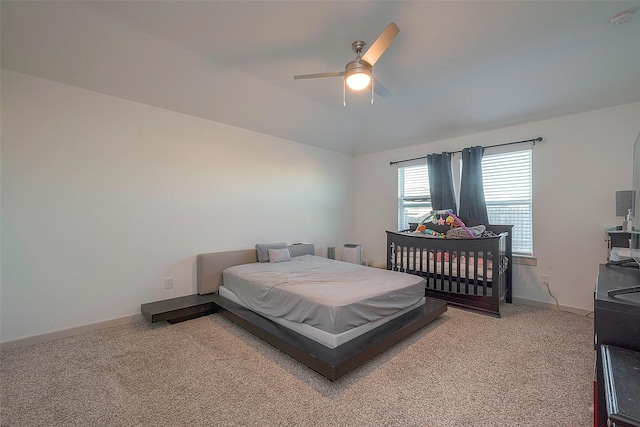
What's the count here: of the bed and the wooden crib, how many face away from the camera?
0

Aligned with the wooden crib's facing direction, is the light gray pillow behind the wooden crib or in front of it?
in front

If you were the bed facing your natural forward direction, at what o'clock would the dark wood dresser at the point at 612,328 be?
The dark wood dresser is roughly at 12 o'clock from the bed.

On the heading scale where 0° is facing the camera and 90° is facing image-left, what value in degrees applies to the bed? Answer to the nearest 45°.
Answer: approximately 315°

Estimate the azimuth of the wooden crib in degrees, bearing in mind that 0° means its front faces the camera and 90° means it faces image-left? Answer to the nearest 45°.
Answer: approximately 45°

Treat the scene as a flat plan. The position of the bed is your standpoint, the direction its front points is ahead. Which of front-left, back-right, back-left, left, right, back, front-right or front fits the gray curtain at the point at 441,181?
left

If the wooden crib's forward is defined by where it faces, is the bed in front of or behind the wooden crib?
in front
